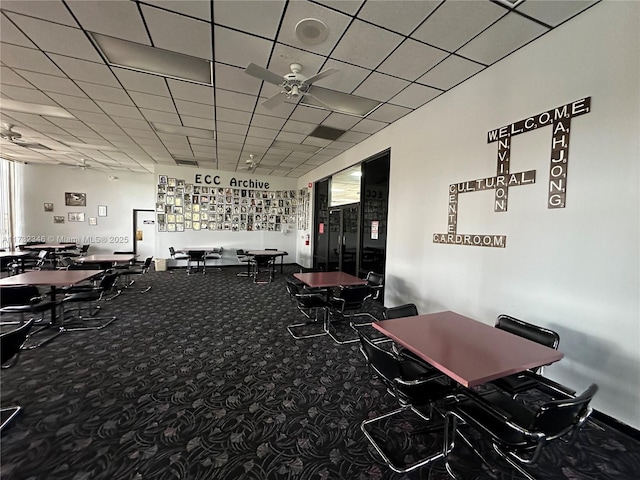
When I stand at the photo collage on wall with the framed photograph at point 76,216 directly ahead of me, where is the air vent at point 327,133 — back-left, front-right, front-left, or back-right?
back-left

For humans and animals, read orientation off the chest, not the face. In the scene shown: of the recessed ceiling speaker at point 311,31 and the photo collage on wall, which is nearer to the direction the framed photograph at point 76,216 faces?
the recessed ceiling speaker

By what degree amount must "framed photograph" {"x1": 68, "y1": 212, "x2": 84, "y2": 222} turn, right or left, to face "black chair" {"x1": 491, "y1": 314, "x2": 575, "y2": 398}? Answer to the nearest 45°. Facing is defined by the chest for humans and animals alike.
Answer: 0° — it already faces it

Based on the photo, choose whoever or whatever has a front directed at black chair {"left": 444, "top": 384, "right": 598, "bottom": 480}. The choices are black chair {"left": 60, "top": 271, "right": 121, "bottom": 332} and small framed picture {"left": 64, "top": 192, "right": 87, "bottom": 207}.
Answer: the small framed picture

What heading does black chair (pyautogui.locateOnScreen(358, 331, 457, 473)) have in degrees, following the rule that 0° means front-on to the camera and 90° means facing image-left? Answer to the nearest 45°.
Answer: approximately 225°

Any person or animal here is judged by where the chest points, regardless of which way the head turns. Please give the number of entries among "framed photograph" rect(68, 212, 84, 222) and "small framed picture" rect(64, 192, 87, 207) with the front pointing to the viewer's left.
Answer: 0

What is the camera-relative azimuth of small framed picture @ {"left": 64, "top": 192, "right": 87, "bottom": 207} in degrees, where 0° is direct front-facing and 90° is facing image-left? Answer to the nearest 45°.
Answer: approximately 0°

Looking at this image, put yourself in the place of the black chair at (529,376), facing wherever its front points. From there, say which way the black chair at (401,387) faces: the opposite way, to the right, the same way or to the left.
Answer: the opposite way

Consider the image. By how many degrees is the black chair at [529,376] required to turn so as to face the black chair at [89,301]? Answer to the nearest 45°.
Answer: approximately 45° to its right

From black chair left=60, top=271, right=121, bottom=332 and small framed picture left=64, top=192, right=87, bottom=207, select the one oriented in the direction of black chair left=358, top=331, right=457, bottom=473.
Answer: the small framed picture

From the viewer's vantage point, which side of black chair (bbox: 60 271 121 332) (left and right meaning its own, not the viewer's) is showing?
left

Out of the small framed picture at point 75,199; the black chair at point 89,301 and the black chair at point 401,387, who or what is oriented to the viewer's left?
the black chair at point 89,301

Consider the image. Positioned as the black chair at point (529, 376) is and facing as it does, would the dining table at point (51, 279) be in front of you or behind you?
in front
